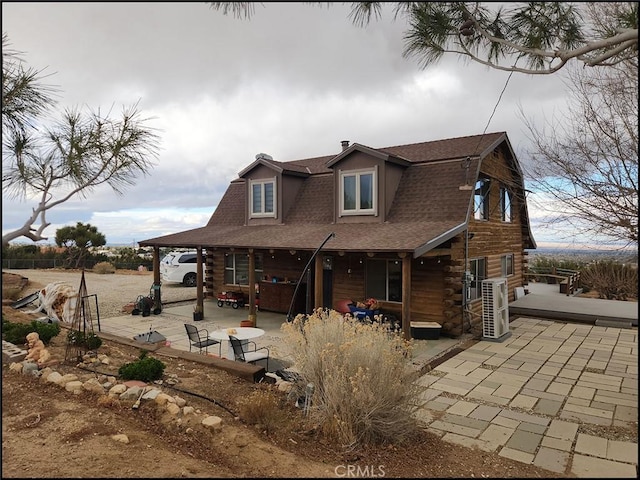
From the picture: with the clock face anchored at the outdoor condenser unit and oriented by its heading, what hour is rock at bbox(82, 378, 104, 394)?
The rock is roughly at 4 o'clock from the outdoor condenser unit.

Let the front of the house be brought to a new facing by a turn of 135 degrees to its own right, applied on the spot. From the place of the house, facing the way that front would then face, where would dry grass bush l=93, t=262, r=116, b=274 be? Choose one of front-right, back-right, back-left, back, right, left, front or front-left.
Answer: front-left

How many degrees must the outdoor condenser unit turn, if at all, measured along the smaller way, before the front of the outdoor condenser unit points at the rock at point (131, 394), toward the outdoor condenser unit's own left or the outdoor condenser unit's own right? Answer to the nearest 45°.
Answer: approximately 135° to the outdoor condenser unit's own right

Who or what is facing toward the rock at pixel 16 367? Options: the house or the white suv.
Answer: the house

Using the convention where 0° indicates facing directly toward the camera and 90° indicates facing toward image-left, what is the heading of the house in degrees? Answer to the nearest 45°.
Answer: approximately 45°

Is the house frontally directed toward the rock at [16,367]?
yes

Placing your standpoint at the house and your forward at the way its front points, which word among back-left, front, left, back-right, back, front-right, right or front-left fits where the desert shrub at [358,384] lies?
front-left

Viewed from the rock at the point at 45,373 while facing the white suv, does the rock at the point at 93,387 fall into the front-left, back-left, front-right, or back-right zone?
back-right

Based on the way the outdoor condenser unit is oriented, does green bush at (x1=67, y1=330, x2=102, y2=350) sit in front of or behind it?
behind
